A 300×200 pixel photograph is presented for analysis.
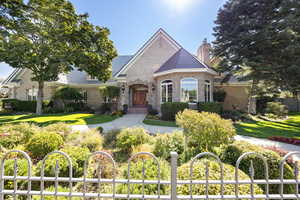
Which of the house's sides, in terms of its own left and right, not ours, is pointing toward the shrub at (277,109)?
left

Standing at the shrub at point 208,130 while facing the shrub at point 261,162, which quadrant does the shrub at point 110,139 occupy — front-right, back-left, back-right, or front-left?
back-right

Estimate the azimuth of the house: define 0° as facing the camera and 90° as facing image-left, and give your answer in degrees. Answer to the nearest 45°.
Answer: approximately 0°

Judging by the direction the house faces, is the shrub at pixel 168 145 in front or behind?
in front

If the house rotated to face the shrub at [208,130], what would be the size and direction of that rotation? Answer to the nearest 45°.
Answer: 0° — it already faces it

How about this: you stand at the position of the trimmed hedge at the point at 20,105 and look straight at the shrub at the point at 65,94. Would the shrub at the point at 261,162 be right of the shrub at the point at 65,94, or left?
right

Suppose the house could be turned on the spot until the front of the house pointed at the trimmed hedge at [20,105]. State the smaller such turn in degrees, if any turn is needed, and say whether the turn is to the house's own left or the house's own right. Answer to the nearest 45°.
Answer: approximately 90° to the house's own right

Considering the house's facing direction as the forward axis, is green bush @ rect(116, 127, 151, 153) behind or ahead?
ahead

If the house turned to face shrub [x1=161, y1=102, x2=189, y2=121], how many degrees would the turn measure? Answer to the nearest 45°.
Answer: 0° — it already faces it

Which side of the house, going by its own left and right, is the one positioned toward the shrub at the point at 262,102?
left
